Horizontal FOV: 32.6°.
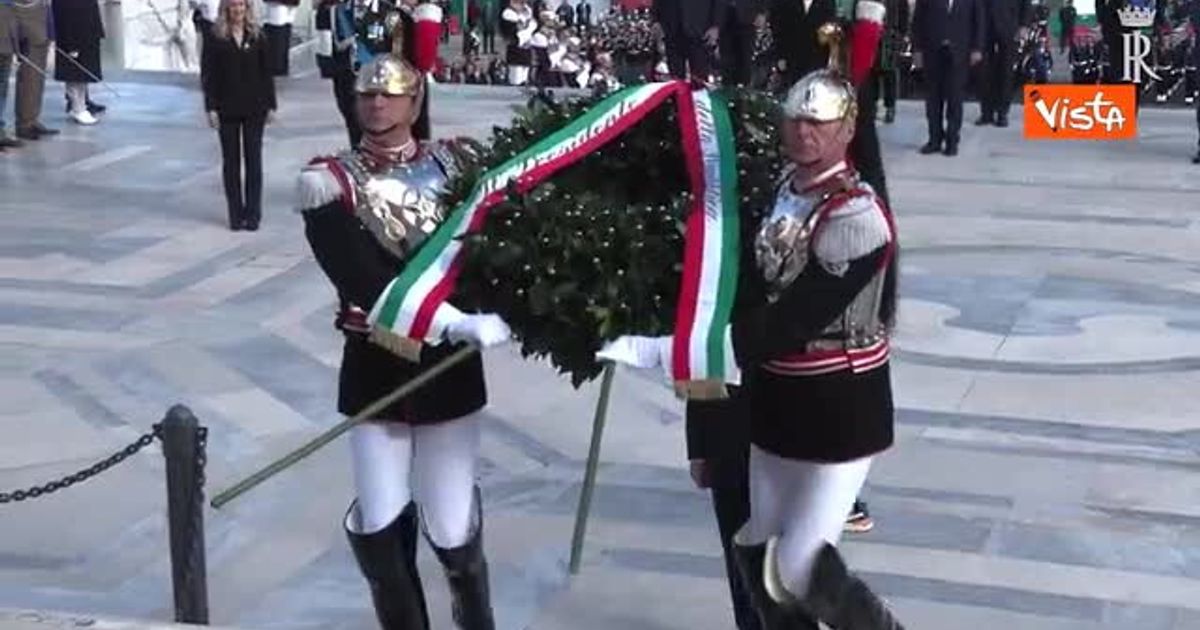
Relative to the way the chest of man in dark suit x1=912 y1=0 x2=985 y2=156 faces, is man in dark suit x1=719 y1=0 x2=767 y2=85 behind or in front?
behind

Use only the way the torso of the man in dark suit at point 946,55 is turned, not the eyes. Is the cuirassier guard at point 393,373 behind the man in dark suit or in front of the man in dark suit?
in front

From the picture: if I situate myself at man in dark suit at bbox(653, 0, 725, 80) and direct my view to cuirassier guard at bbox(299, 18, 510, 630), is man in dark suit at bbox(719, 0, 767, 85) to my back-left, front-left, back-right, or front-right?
back-left

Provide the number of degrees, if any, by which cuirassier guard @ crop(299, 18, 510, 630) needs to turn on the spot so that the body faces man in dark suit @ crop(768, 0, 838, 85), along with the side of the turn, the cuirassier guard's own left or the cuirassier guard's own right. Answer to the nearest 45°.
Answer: approximately 135° to the cuirassier guard's own left

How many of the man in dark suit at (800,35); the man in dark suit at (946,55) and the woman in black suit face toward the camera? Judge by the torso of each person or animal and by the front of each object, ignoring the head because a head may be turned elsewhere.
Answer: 3

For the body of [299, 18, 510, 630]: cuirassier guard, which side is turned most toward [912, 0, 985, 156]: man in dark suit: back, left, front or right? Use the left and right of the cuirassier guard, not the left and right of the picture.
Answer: back

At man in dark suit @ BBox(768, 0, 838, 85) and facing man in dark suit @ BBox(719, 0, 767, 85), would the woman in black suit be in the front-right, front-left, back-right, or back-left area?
front-left

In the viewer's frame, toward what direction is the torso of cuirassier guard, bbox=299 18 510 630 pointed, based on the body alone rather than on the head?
toward the camera

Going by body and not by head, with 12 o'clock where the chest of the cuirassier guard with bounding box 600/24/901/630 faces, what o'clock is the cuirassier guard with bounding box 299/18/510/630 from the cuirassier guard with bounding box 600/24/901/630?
the cuirassier guard with bounding box 299/18/510/630 is roughly at 2 o'clock from the cuirassier guard with bounding box 600/24/901/630.

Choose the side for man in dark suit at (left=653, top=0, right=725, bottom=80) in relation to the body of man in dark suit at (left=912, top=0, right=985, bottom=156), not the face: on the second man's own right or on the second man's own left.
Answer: on the second man's own right

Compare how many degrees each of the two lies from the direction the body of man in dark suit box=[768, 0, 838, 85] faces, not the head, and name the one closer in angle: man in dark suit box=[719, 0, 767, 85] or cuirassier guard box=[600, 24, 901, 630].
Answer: the cuirassier guard

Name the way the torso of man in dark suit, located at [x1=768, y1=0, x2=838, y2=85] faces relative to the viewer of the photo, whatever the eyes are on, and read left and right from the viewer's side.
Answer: facing the viewer

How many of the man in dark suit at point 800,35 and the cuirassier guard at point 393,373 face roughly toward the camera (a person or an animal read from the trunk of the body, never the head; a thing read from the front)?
2
